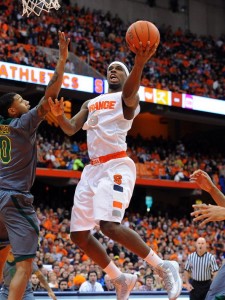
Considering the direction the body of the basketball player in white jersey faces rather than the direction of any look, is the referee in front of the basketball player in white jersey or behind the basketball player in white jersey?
behind

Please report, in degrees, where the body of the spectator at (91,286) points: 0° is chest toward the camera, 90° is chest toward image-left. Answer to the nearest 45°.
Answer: approximately 0°

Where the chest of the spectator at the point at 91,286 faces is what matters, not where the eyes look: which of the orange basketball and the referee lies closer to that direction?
the orange basketball

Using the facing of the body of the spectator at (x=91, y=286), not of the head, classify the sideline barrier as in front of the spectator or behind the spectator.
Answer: in front

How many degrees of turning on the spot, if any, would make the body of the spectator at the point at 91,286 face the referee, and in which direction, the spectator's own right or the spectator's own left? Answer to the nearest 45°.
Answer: approximately 45° to the spectator's own left

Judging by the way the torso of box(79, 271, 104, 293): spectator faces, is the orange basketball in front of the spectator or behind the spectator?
in front

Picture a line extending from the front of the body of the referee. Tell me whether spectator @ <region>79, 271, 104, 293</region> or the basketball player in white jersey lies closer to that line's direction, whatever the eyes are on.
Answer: the basketball player in white jersey

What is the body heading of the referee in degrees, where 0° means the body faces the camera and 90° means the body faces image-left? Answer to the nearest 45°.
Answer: approximately 0°

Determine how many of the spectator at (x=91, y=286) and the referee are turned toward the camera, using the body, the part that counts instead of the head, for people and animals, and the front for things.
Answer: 2

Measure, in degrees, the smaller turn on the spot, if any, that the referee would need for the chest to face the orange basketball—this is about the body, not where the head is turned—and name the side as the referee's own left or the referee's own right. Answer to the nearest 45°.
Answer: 0° — they already face it

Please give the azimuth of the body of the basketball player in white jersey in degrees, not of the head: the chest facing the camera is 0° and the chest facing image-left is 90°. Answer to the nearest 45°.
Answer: approximately 45°

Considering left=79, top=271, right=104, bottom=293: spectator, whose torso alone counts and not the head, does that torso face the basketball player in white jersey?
yes
